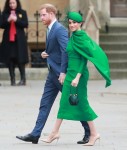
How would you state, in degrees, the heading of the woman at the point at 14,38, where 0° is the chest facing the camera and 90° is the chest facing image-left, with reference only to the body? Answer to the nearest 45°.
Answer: approximately 0°
